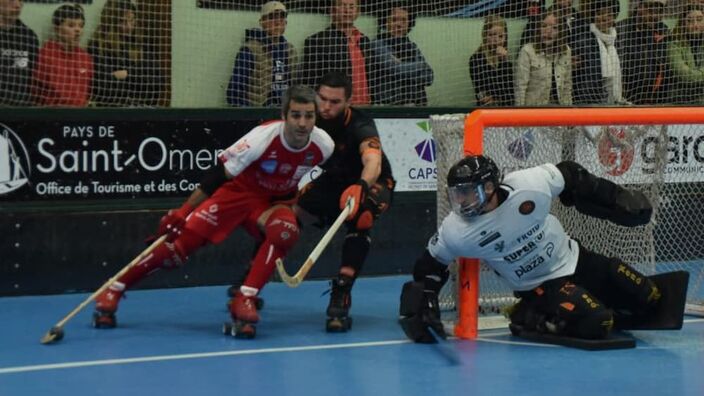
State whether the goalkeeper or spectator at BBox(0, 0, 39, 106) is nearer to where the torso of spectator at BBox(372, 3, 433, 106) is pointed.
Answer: the goalkeeper

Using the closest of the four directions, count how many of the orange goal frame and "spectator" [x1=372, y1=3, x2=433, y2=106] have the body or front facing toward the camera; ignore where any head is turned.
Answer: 2

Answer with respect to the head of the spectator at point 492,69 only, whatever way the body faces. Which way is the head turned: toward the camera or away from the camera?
toward the camera

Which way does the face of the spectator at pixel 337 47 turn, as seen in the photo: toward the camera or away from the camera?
toward the camera

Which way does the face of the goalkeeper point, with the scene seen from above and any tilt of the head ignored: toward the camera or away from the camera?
toward the camera

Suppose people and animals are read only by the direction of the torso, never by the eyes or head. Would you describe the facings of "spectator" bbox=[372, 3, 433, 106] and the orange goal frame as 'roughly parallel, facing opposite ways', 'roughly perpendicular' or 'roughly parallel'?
roughly parallel

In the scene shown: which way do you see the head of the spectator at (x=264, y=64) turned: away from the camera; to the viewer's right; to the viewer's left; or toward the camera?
toward the camera

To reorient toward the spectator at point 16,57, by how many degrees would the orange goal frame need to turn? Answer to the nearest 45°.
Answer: approximately 90° to its right

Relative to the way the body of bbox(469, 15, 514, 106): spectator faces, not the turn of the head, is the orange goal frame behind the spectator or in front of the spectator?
in front

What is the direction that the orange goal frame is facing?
toward the camera

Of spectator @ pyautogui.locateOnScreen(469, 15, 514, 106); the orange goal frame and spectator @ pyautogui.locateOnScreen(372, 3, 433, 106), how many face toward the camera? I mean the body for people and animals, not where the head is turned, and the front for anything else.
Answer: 3

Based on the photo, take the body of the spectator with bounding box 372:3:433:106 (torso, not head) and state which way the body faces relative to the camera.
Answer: toward the camera

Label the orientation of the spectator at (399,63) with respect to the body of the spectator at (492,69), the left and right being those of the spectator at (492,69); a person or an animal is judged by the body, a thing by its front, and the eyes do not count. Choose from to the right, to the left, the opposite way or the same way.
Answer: the same way
